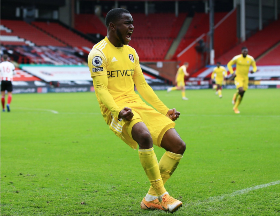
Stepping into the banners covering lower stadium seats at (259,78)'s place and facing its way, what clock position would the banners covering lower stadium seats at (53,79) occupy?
the banners covering lower stadium seats at (53,79) is roughly at 2 o'clock from the banners covering lower stadium seats at (259,78).

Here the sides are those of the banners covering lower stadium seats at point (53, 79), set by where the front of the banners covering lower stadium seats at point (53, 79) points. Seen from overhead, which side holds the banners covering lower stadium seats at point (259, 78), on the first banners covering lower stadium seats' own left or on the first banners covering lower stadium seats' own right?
on the first banners covering lower stadium seats' own left

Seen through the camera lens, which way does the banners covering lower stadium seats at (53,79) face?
facing the viewer
